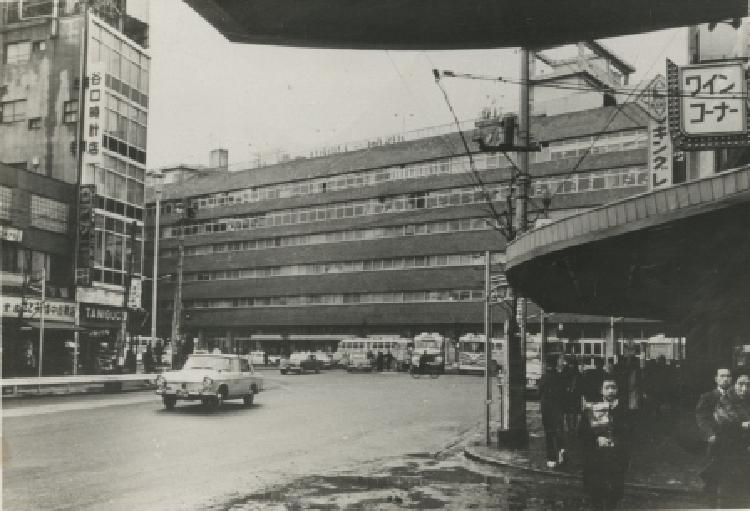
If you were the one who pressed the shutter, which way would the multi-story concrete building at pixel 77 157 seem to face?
facing the viewer and to the right of the viewer

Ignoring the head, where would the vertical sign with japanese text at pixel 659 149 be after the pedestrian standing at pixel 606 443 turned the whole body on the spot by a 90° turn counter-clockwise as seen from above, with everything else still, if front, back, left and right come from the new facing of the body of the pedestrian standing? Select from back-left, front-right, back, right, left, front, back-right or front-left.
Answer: left

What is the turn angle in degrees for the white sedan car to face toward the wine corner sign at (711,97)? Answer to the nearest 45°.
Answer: approximately 90° to its left

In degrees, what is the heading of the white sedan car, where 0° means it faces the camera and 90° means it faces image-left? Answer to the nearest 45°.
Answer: approximately 45°

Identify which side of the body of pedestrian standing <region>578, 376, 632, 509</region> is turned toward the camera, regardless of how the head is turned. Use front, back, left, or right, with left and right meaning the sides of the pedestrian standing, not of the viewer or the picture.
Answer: front

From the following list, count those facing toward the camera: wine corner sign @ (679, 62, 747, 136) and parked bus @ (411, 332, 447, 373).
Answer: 2

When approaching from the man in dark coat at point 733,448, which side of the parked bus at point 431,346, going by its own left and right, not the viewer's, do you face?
front

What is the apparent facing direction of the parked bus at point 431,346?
toward the camera

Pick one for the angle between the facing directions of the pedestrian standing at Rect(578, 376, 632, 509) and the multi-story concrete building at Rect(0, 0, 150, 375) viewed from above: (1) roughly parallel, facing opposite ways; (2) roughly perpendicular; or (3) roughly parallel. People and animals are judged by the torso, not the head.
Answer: roughly perpendicular

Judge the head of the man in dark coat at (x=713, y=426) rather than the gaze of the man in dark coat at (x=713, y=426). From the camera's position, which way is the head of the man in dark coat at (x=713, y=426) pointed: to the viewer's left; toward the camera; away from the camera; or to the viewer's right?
toward the camera

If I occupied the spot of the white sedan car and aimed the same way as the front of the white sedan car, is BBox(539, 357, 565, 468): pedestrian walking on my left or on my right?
on my left

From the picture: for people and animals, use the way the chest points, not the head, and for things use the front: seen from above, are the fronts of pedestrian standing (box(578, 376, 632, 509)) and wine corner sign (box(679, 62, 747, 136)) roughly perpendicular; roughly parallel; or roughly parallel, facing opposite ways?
roughly parallel

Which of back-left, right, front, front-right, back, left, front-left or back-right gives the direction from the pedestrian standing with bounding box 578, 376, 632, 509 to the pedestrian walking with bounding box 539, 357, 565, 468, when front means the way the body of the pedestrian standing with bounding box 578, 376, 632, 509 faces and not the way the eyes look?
back

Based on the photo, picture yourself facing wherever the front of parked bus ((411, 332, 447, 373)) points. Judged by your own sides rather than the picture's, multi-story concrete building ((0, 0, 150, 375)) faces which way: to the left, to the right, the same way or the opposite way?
to the left

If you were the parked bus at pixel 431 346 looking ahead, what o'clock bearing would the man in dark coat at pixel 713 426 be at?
The man in dark coat is roughly at 12 o'clock from the parked bus.

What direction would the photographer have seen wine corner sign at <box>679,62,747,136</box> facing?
facing the viewer

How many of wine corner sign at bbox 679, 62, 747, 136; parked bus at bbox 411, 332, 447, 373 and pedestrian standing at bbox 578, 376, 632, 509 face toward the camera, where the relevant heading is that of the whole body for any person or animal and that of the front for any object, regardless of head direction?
3
